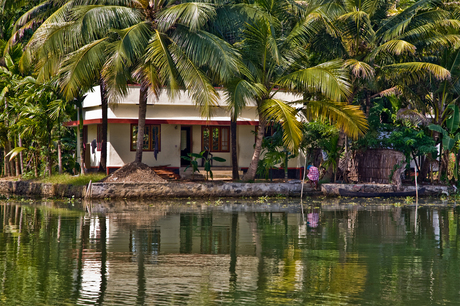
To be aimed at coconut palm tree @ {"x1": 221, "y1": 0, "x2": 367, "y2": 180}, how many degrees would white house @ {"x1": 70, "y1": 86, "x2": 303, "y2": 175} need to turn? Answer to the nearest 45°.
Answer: approximately 45° to its left

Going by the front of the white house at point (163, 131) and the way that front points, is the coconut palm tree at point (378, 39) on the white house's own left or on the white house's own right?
on the white house's own left

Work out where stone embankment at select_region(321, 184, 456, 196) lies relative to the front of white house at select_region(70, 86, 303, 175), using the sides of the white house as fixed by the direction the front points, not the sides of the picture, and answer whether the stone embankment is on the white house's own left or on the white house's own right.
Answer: on the white house's own left

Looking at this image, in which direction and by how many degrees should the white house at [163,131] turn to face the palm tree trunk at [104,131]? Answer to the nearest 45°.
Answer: approximately 45° to its right

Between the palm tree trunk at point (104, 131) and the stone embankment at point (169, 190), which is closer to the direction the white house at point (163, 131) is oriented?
the stone embankment

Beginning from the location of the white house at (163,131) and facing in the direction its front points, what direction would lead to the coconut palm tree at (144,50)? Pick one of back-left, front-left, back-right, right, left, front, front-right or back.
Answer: front

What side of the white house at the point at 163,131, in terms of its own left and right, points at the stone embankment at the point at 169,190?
front

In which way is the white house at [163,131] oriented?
toward the camera
